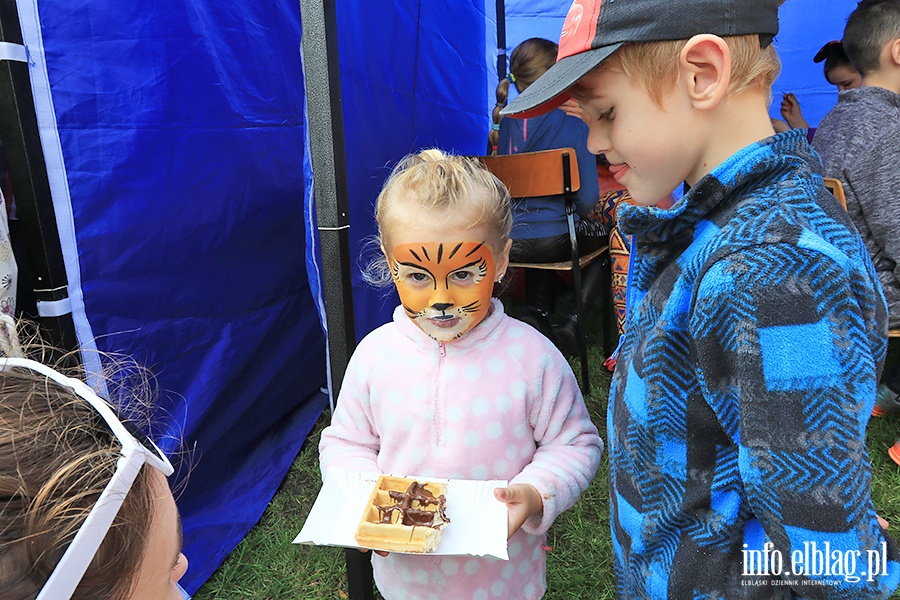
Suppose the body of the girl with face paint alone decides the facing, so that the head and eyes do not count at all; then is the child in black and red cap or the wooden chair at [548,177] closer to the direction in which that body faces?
the child in black and red cap

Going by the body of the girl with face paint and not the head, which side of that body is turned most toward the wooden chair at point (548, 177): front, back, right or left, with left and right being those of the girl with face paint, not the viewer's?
back

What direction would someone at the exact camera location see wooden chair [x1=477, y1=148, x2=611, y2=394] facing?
facing away from the viewer and to the right of the viewer

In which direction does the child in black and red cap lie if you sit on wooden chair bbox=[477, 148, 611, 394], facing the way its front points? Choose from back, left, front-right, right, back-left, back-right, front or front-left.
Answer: back-right

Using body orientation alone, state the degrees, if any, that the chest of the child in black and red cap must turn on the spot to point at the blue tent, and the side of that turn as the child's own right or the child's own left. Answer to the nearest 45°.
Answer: approximately 45° to the child's own right

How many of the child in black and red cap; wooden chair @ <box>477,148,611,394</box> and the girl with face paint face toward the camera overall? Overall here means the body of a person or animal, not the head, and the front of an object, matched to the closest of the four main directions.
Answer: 1

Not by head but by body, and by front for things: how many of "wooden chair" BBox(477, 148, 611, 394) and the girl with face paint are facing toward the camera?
1

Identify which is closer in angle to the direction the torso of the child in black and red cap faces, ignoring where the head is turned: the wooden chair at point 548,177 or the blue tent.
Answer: the blue tent

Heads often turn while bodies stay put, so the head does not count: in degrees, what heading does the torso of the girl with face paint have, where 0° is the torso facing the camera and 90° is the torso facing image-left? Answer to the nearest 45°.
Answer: approximately 0°

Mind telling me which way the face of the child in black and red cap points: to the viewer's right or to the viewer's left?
to the viewer's left

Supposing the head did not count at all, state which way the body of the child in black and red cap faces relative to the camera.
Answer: to the viewer's left
